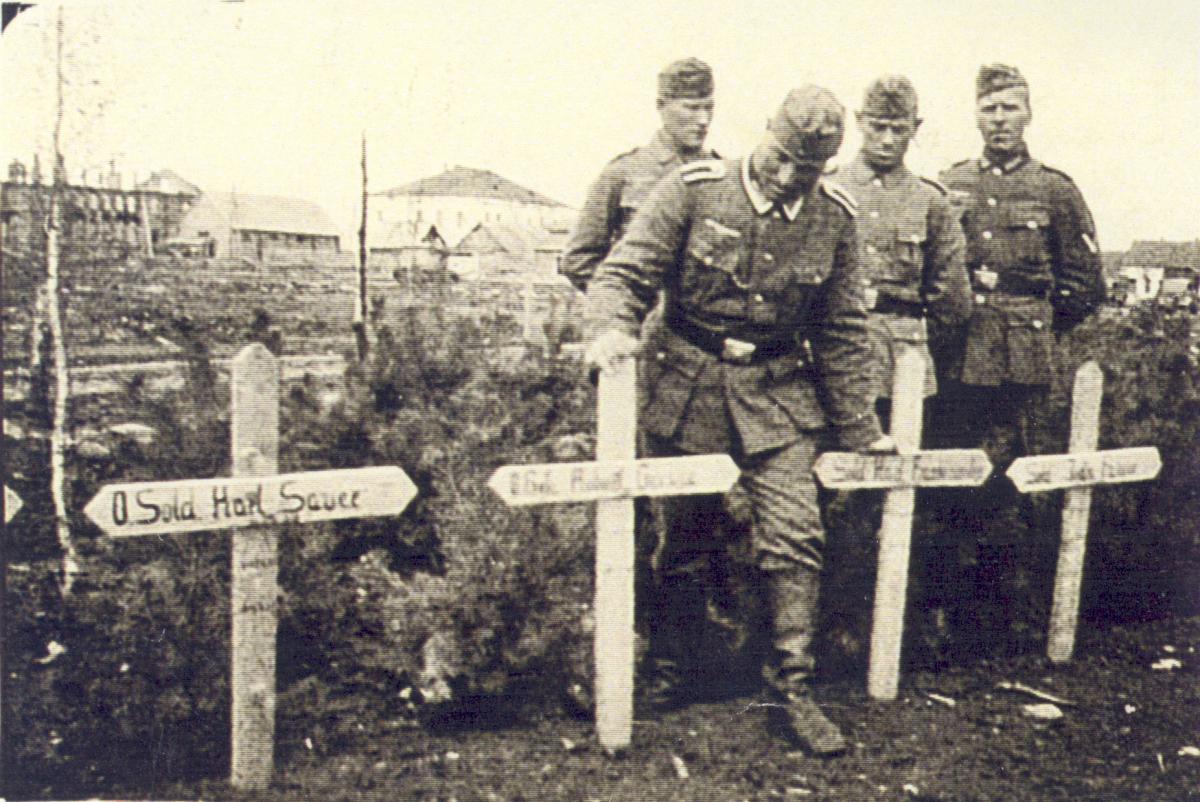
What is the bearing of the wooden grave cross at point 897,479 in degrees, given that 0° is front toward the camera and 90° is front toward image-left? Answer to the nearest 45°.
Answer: approximately 0°

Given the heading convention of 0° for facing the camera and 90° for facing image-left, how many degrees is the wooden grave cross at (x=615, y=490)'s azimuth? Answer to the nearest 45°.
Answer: approximately 0°

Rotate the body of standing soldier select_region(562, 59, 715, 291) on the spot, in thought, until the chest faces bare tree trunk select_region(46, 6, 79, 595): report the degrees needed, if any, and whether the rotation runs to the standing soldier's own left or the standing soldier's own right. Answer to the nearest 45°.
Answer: approximately 135° to the standing soldier's own right

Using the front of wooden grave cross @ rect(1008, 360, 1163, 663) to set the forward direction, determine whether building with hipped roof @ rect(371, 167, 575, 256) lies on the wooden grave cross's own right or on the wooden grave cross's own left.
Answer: on the wooden grave cross's own right

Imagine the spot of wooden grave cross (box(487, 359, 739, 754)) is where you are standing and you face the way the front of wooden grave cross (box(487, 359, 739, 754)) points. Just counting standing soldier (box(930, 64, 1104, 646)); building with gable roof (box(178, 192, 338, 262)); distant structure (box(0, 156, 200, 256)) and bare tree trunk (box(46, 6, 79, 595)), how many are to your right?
3

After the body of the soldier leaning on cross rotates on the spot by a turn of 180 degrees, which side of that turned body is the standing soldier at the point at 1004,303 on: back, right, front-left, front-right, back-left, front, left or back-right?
front-right
